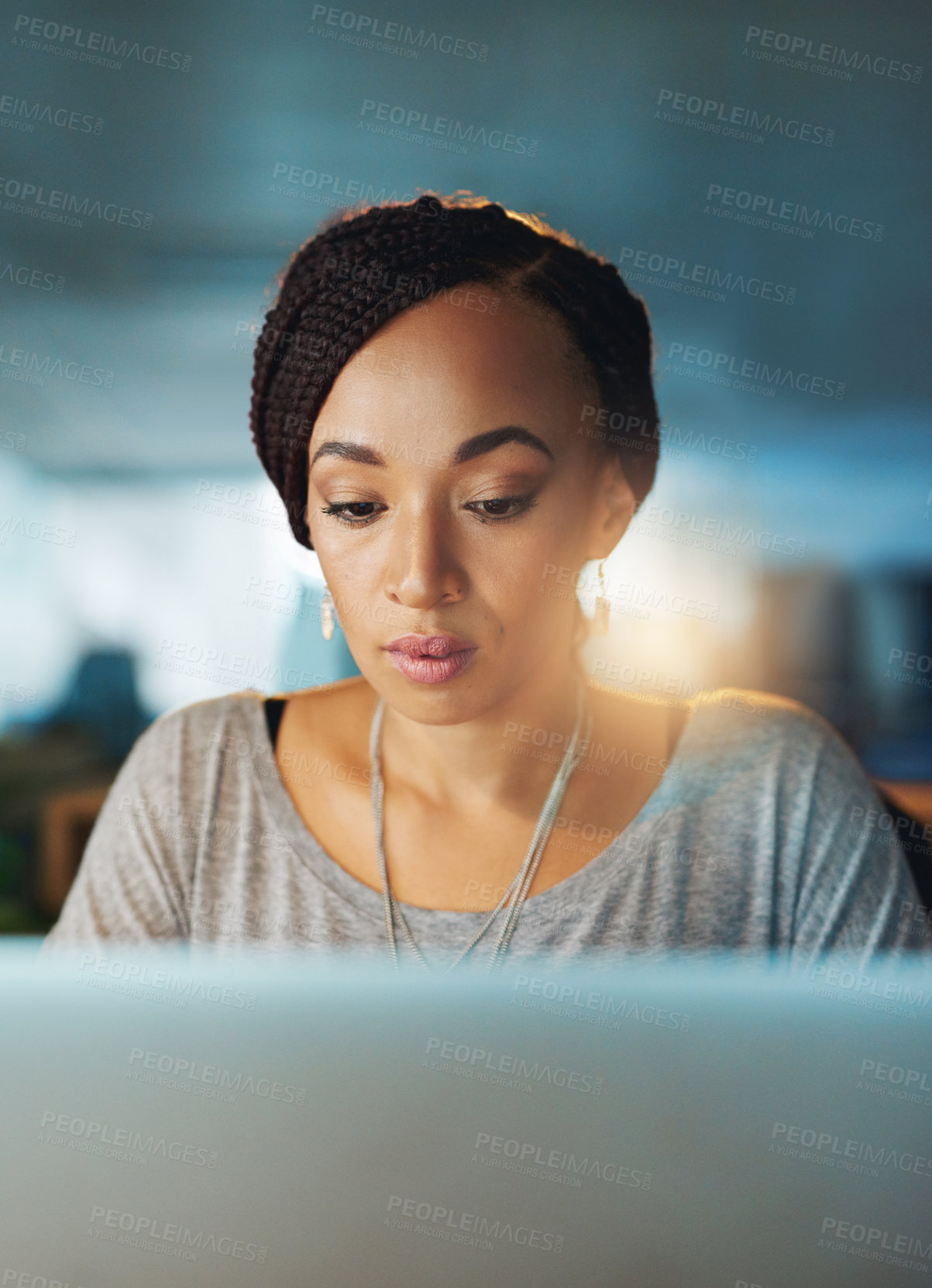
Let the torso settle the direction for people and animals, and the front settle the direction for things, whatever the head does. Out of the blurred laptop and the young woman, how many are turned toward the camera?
1

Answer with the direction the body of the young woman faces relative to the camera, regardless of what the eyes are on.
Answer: toward the camera

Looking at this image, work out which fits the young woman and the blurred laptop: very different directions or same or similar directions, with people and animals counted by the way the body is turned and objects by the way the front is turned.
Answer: very different directions

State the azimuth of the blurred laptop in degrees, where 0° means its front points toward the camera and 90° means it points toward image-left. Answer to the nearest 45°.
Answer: approximately 180°

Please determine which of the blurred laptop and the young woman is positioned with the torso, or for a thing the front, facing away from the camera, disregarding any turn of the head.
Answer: the blurred laptop
